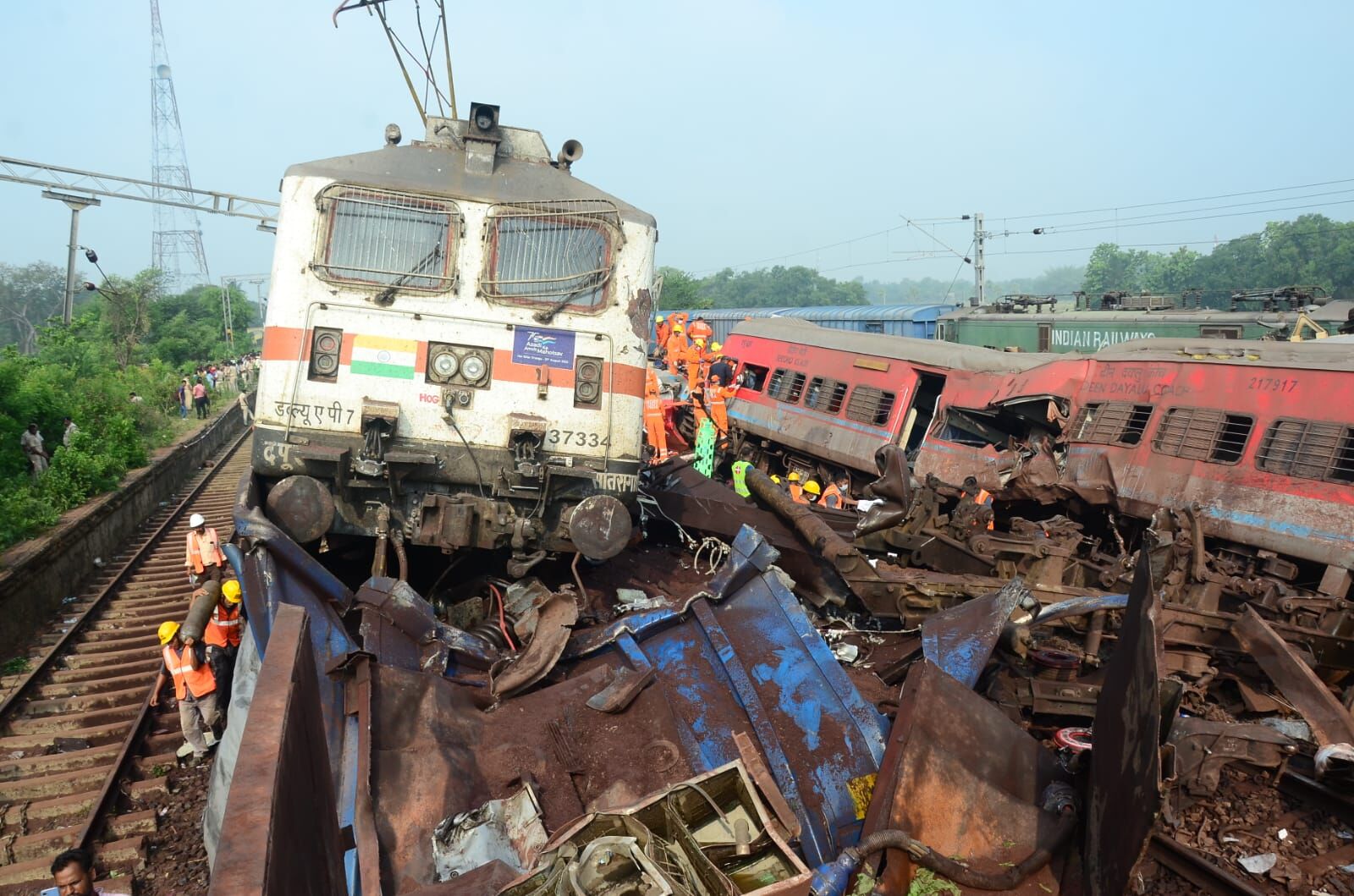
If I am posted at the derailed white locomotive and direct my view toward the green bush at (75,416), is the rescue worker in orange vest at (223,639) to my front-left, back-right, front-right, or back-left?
front-left

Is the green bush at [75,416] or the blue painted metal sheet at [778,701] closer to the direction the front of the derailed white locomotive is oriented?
the blue painted metal sheet

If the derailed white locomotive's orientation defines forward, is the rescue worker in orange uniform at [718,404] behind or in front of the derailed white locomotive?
behind

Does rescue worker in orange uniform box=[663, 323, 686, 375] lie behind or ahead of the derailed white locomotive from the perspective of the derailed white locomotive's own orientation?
behind

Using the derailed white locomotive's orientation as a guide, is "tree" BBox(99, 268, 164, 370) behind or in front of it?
behind

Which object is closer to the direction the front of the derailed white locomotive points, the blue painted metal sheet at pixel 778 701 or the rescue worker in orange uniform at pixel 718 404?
the blue painted metal sheet

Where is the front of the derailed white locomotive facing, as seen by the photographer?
facing the viewer
